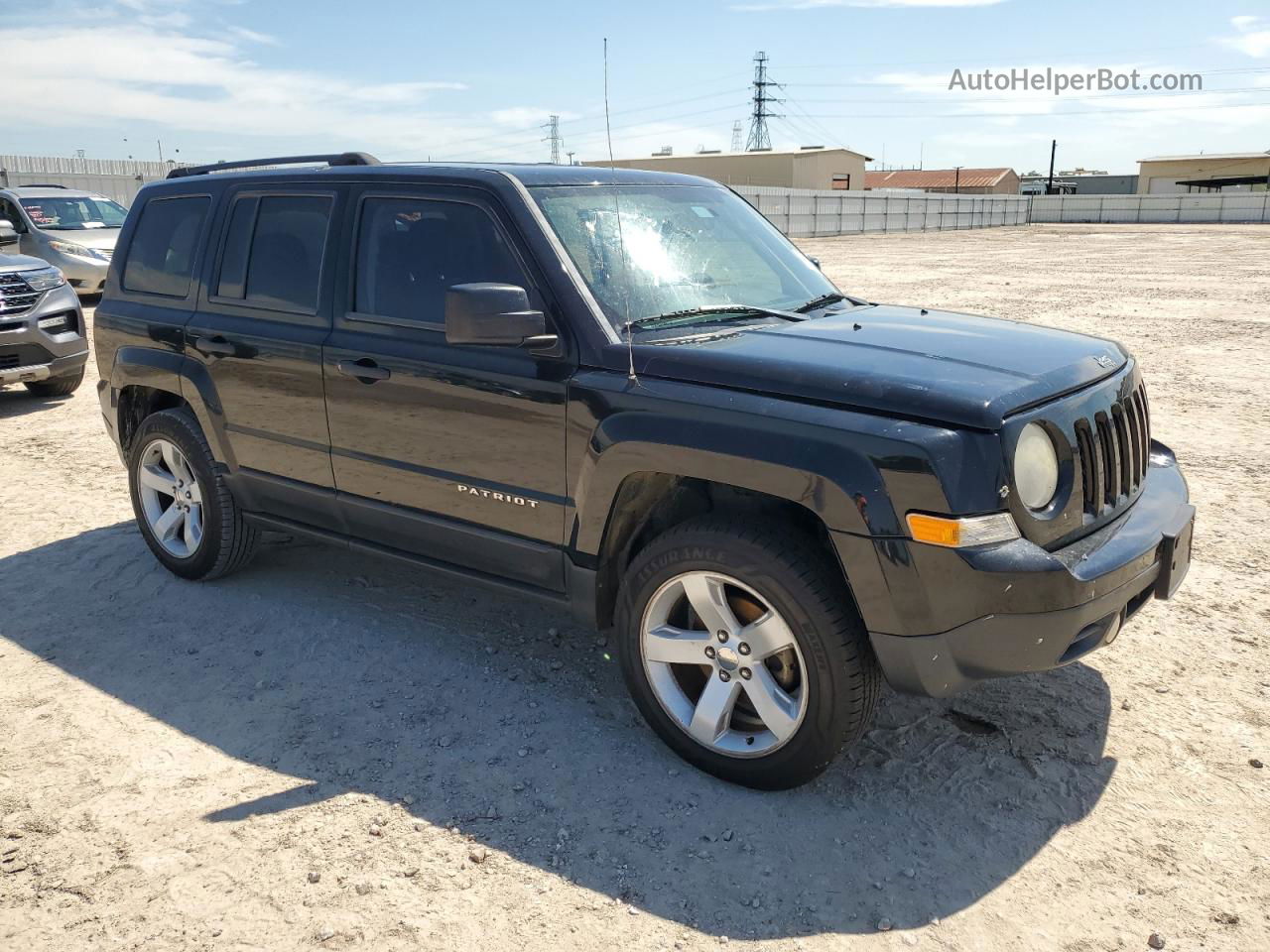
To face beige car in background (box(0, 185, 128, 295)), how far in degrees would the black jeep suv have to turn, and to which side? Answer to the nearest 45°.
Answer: approximately 180°

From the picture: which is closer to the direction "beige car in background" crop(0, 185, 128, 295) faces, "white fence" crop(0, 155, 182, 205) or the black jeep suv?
the black jeep suv

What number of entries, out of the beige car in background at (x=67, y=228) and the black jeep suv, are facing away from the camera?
0

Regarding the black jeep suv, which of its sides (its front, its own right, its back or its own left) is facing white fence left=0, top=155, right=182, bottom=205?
back

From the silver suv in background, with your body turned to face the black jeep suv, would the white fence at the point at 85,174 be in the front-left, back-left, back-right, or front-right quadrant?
back-left

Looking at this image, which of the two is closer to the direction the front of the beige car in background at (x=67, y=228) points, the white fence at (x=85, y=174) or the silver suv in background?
the silver suv in background

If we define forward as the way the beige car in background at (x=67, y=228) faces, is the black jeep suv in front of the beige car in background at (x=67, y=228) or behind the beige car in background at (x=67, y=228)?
in front

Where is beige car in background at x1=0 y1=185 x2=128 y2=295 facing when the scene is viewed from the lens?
facing the viewer and to the right of the viewer

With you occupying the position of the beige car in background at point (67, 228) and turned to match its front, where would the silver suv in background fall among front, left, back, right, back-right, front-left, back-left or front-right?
front-right

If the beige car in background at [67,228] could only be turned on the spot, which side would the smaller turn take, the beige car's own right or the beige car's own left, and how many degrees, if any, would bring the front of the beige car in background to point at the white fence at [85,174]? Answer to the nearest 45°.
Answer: approximately 135° to the beige car's own left

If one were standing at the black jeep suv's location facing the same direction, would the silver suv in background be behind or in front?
behind
